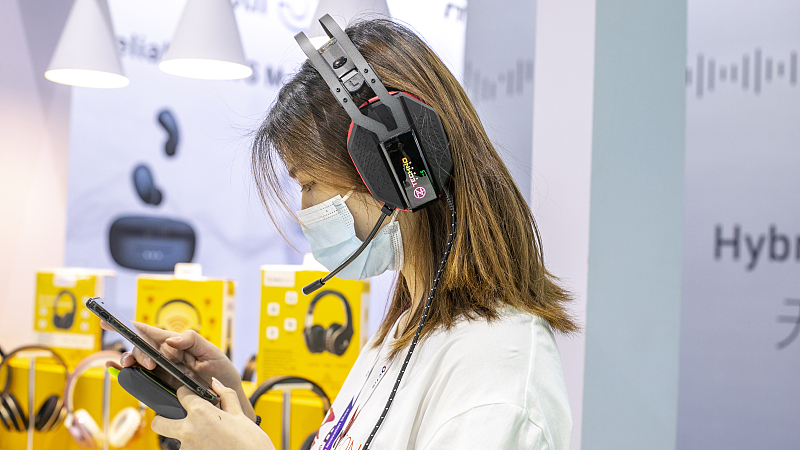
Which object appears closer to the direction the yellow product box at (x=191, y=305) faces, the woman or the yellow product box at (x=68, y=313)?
the woman

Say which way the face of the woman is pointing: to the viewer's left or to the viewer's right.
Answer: to the viewer's left

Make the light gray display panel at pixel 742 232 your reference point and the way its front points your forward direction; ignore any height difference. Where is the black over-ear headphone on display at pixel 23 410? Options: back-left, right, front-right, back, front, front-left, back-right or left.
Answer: front-right

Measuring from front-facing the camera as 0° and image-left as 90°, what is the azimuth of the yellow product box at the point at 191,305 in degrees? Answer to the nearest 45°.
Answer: approximately 0°

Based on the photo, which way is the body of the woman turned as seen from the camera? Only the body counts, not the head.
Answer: to the viewer's left
